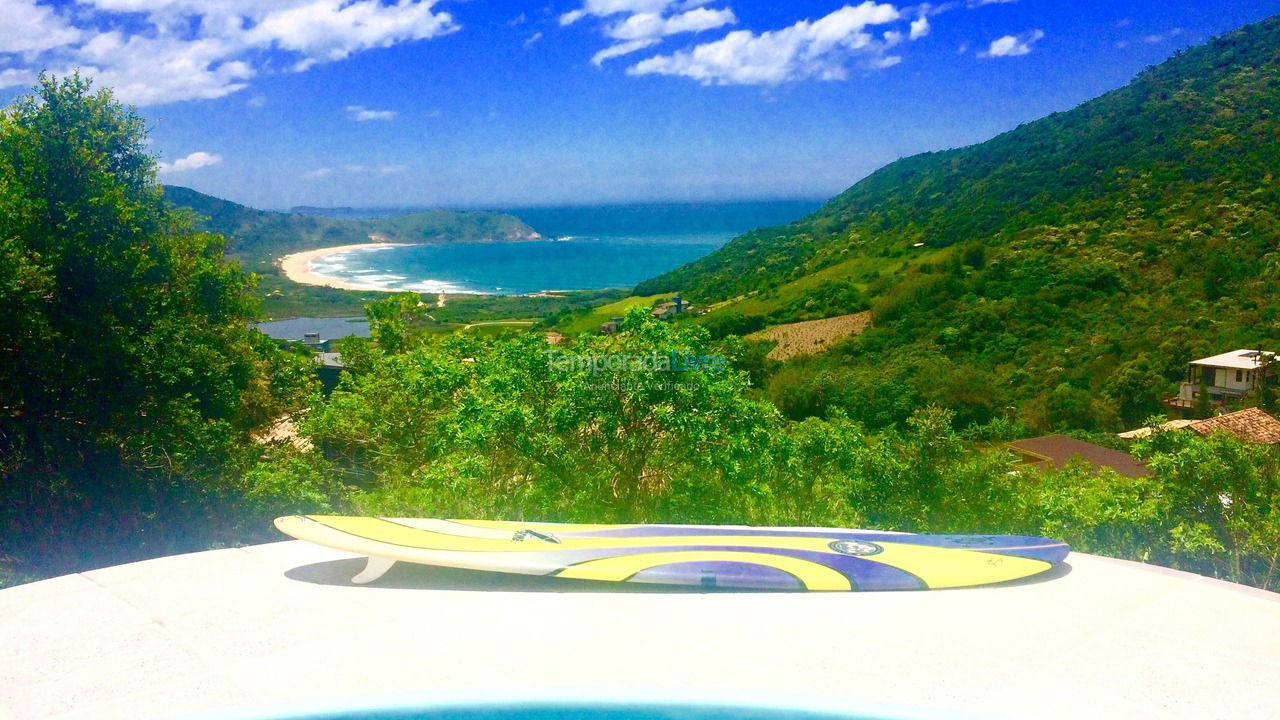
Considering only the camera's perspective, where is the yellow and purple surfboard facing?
facing to the right of the viewer

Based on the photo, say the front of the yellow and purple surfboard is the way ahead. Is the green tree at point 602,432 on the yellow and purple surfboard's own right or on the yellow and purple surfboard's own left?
on the yellow and purple surfboard's own left

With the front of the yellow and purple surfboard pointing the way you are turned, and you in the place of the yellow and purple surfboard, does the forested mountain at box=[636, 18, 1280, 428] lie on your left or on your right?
on your left

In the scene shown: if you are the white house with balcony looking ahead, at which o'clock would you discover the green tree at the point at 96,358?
The green tree is roughly at 11 o'clock from the white house with balcony.

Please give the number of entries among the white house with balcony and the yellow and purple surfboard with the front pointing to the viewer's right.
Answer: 1

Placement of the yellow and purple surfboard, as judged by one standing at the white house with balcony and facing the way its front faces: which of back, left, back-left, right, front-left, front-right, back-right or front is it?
front-left
